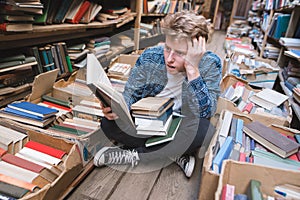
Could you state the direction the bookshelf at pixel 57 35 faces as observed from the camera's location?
facing the viewer and to the right of the viewer

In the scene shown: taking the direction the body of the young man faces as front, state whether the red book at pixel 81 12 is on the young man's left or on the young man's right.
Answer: on the young man's right

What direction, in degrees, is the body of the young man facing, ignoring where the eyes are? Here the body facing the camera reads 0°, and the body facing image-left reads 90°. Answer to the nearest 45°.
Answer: approximately 45°

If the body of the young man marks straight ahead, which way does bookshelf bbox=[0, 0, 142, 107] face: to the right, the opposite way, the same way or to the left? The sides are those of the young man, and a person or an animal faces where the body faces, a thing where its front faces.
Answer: to the left

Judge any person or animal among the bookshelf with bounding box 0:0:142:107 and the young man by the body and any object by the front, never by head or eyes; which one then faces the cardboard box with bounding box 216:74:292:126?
the bookshelf

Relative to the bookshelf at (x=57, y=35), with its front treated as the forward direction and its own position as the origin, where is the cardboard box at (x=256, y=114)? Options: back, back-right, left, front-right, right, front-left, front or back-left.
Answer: front

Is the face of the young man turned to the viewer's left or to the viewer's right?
to the viewer's left

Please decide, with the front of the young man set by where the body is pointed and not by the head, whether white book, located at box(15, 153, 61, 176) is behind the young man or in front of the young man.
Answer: in front

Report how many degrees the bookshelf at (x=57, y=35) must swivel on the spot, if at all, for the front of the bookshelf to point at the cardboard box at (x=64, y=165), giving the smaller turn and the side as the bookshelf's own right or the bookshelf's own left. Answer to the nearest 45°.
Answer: approximately 45° to the bookshelf's own right

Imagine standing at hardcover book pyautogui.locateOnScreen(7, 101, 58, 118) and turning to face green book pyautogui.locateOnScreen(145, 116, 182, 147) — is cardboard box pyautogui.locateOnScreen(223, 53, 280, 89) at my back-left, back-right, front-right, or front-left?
front-left
